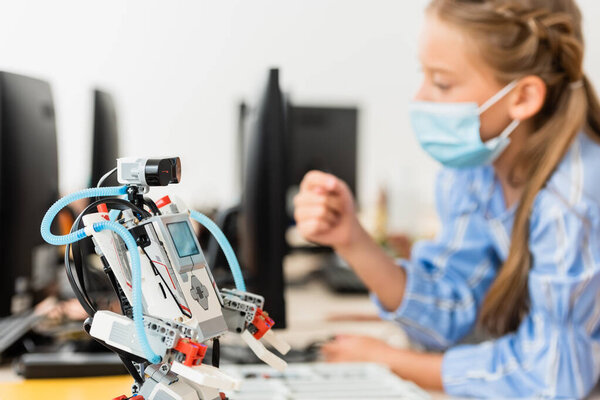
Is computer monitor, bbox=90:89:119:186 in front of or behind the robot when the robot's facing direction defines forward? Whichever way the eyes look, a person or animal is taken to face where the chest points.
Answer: behind

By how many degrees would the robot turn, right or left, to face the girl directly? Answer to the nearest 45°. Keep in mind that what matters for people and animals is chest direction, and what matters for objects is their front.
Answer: approximately 90° to its left

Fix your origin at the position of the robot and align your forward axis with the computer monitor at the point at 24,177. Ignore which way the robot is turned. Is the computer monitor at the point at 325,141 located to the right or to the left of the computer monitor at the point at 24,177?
right

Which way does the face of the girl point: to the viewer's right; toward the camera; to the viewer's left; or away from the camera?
to the viewer's left

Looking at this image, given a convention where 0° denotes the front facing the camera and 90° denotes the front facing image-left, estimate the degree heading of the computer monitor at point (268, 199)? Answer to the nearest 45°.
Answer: approximately 270°
